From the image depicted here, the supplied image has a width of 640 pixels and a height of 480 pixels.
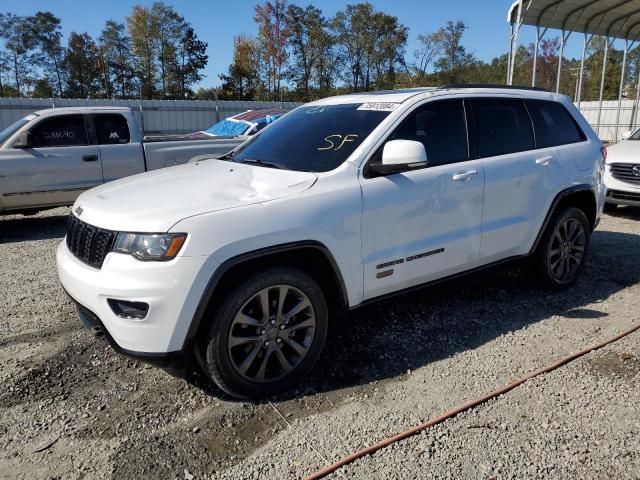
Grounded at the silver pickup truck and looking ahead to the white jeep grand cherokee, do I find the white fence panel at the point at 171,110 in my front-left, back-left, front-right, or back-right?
back-left

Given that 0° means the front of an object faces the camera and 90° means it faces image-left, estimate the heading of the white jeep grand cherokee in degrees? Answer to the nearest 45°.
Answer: approximately 45°

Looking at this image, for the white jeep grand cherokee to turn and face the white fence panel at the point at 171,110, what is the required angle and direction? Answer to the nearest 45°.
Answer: approximately 135° to its right

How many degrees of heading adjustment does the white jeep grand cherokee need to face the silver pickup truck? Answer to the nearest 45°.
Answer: approximately 90° to its right
